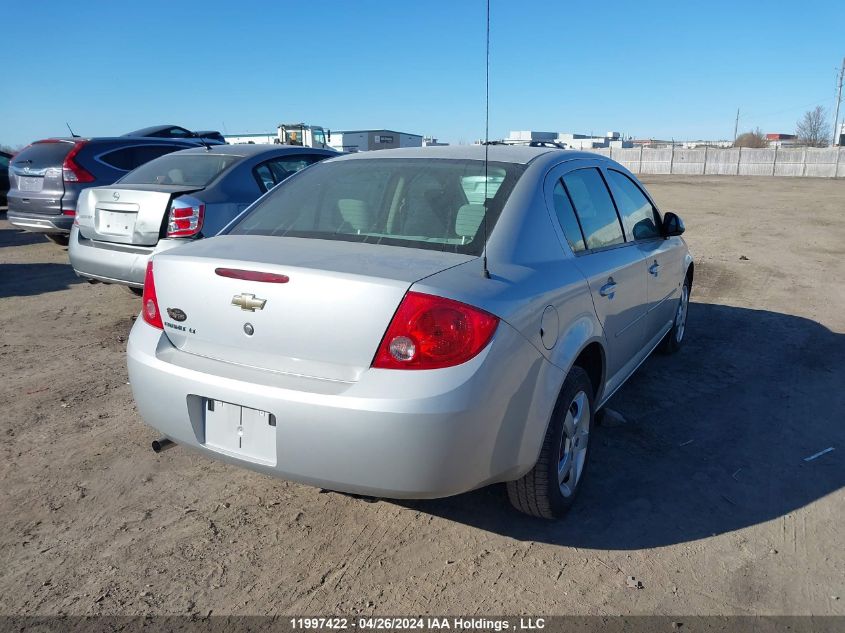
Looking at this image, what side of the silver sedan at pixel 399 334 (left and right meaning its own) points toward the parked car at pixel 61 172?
left

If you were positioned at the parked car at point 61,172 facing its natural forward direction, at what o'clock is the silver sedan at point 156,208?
The silver sedan is roughly at 4 o'clock from the parked car.

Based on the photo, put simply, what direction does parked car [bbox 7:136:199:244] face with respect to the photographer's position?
facing away from the viewer and to the right of the viewer

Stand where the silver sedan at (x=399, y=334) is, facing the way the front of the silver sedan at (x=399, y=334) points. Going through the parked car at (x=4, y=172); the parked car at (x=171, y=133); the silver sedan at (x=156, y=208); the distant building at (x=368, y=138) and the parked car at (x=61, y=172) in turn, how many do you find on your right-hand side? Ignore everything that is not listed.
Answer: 0

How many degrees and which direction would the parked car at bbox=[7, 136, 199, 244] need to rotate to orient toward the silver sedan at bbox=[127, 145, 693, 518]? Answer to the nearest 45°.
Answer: approximately 135° to its right

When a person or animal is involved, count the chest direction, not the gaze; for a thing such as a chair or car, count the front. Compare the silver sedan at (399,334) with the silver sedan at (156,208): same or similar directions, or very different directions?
same or similar directions

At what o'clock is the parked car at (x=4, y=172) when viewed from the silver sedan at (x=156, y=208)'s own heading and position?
The parked car is roughly at 10 o'clock from the silver sedan.

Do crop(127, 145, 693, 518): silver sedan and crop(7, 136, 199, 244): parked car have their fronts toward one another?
no

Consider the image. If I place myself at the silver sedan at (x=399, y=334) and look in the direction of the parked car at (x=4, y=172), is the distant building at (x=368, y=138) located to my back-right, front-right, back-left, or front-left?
front-right

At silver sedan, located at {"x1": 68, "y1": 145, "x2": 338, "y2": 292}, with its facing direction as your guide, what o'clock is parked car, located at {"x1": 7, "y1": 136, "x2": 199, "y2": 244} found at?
The parked car is roughly at 10 o'clock from the silver sedan.

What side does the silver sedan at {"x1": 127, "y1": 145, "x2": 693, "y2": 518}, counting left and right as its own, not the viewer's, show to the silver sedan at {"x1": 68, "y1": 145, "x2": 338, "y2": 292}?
left

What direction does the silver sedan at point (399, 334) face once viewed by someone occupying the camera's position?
facing away from the viewer and to the right of the viewer

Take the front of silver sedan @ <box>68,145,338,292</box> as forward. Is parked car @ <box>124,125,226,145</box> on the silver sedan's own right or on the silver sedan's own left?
on the silver sedan's own left

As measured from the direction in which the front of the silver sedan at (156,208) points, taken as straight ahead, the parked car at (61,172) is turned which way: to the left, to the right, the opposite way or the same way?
the same way

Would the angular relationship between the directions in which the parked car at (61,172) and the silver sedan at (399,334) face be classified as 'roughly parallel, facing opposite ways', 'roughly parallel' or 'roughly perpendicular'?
roughly parallel

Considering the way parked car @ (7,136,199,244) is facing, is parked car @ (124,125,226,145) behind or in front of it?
in front

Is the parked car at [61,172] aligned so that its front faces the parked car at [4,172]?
no

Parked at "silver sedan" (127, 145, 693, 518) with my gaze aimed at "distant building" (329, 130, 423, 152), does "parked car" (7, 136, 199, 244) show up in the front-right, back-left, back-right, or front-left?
front-left

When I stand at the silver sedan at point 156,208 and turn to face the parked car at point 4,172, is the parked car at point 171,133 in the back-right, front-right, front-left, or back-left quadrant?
front-right
